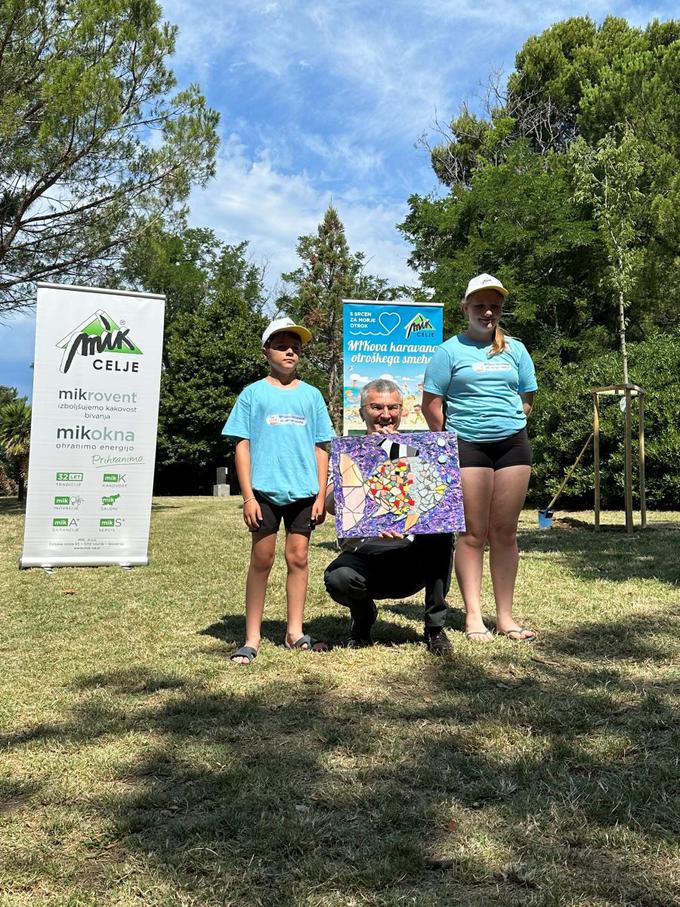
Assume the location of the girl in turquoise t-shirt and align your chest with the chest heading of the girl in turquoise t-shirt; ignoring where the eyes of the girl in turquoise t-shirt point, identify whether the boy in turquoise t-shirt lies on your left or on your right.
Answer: on your right

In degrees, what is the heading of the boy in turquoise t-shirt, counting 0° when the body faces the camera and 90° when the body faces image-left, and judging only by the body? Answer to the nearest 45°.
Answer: approximately 0°

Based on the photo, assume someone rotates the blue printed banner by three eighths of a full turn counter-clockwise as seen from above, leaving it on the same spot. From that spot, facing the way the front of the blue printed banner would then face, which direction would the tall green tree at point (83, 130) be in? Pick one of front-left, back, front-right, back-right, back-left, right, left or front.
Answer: left

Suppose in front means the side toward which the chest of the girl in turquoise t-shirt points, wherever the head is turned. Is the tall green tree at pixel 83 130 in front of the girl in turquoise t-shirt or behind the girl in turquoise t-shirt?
behind

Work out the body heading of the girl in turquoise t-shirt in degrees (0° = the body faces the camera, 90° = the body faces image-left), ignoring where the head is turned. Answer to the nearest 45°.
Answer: approximately 0°

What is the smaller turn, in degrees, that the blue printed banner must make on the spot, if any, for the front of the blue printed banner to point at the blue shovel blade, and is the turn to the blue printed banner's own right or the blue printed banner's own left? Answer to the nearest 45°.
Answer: approximately 135° to the blue printed banner's own left

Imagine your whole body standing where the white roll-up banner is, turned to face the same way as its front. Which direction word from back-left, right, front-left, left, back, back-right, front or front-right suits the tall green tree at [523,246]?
back-left

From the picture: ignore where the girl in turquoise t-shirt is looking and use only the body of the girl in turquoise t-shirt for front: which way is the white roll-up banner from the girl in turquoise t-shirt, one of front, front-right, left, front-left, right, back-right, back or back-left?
back-right
